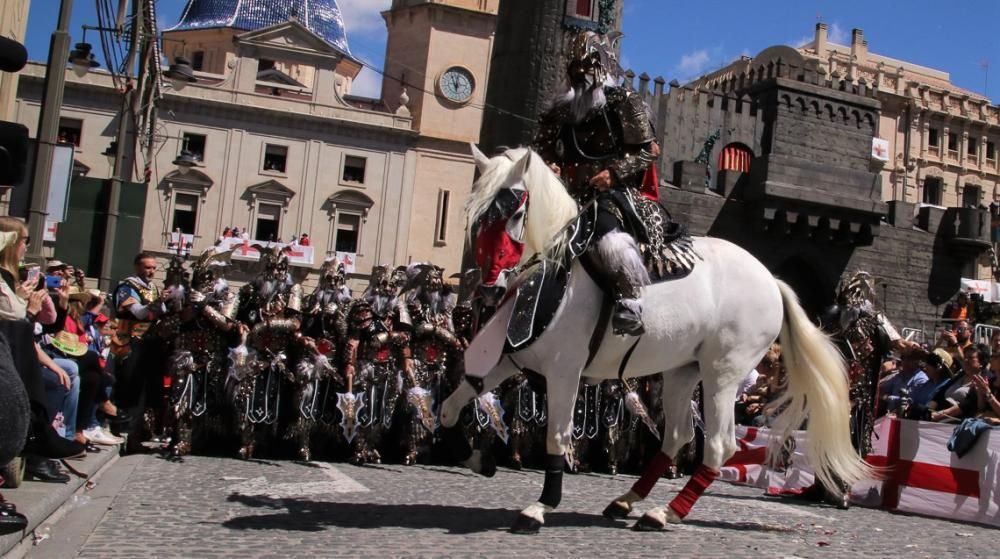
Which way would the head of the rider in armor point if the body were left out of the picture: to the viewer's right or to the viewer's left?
to the viewer's left

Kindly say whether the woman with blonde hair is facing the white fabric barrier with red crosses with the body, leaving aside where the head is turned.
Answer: yes

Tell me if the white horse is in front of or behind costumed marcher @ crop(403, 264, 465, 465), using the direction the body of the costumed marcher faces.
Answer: in front

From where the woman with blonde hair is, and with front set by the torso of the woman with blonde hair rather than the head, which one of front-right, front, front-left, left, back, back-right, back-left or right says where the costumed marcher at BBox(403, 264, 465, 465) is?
front-left

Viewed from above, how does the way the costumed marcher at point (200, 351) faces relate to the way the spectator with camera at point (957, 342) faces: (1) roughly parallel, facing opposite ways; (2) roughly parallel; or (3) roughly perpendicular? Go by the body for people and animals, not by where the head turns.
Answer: roughly perpendicular

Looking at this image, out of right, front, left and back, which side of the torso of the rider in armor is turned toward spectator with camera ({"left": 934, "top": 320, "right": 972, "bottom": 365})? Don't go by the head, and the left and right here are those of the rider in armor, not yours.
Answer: back

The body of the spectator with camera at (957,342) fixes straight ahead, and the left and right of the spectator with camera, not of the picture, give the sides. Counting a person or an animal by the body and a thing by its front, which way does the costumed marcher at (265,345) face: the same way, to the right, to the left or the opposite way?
to the left

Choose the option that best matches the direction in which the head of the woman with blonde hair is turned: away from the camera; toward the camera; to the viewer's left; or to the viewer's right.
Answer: to the viewer's right

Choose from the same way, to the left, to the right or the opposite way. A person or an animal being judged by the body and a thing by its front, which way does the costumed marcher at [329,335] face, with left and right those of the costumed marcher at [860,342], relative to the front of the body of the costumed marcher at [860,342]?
to the left

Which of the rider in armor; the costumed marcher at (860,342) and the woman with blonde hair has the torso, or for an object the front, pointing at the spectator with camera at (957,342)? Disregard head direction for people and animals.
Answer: the woman with blonde hair

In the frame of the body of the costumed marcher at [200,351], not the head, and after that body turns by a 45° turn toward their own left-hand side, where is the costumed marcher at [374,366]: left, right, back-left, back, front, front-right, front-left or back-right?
front-left
